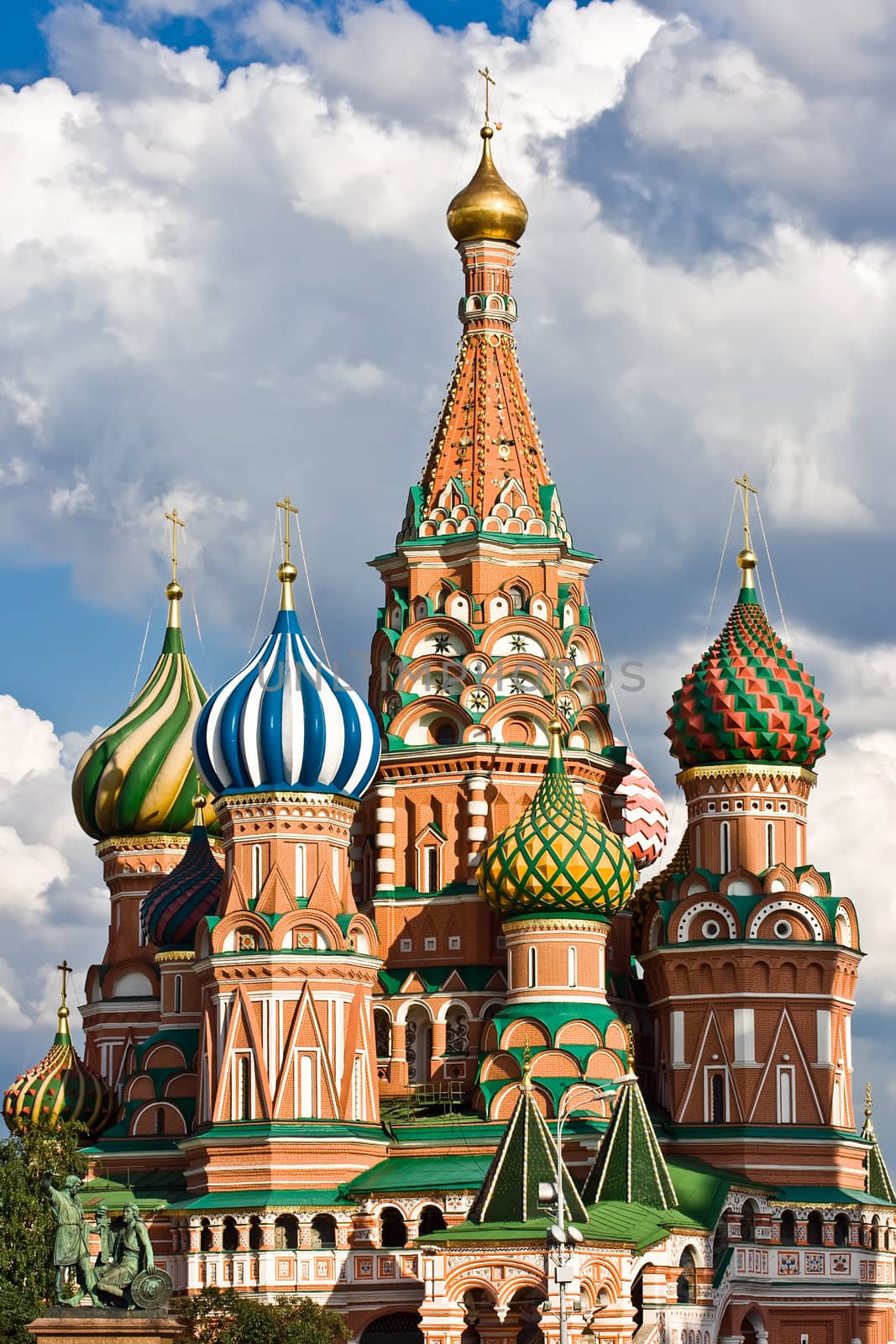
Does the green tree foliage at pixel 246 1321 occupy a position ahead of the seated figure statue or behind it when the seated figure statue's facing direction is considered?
behind

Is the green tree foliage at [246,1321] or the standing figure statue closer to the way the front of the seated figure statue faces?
the standing figure statue

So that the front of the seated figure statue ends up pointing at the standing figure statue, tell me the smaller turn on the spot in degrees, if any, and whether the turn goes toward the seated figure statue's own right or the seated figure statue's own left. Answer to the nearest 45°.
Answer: approximately 45° to the seated figure statue's own right

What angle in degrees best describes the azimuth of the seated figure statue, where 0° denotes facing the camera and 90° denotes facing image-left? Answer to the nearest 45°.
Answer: approximately 45°
